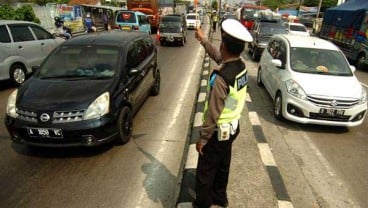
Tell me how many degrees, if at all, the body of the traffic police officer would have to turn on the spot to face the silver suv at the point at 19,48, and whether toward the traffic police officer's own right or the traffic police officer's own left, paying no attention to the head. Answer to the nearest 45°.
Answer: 0° — they already face it

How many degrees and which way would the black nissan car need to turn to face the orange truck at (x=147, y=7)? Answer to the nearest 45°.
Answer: approximately 135° to its right

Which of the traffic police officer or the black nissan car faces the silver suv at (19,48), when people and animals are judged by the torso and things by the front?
the traffic police officer

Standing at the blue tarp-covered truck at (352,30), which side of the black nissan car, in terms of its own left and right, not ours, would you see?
back

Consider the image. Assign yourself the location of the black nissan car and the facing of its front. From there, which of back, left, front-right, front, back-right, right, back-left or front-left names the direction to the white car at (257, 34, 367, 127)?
back-left

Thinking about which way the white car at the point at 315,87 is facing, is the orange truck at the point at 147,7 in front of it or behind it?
behind

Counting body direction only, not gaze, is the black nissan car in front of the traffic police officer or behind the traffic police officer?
in front

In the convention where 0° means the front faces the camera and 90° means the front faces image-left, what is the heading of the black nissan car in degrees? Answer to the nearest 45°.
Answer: approximately 45°

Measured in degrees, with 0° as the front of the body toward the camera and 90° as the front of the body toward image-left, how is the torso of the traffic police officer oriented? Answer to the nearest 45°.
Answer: approximately 135°

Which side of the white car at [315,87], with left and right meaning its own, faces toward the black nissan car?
right

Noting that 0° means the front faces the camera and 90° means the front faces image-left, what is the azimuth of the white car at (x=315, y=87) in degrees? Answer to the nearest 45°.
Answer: approximately 315°

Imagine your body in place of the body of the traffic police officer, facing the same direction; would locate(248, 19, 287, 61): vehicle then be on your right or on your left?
on your right
